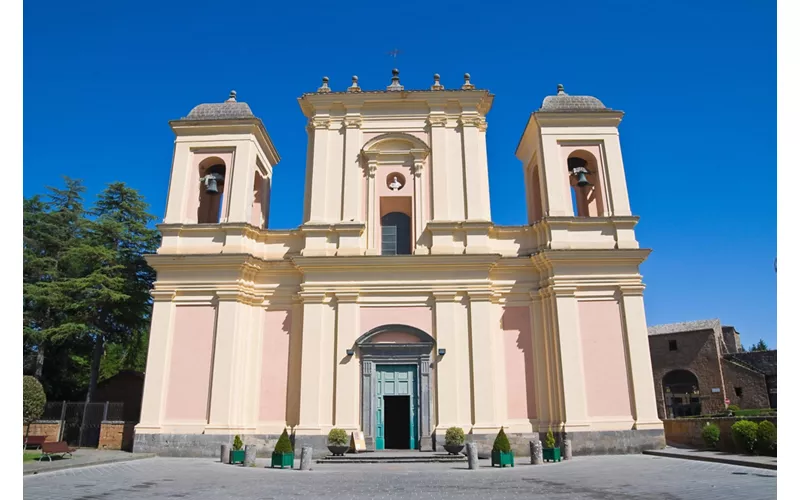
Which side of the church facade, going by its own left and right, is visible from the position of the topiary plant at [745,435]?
left

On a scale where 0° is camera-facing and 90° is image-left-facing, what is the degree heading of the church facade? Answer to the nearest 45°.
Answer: approximately 0°

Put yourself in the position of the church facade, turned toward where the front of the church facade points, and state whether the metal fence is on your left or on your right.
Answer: on your right

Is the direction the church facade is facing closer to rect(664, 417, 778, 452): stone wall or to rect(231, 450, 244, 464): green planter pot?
the green planter pot

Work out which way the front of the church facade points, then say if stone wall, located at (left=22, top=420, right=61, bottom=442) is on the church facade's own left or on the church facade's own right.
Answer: on the church facade's own right

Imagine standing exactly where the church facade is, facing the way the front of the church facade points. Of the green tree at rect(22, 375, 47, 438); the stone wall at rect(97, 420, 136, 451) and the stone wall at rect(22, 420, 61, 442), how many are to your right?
3

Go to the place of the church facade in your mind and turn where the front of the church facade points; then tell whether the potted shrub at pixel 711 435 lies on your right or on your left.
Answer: on your left

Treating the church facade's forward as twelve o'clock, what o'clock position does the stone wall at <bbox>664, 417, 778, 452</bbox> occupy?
The stone wall is roughly at 9 o'clock from the church facade.

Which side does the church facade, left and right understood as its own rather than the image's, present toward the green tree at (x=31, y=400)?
right
